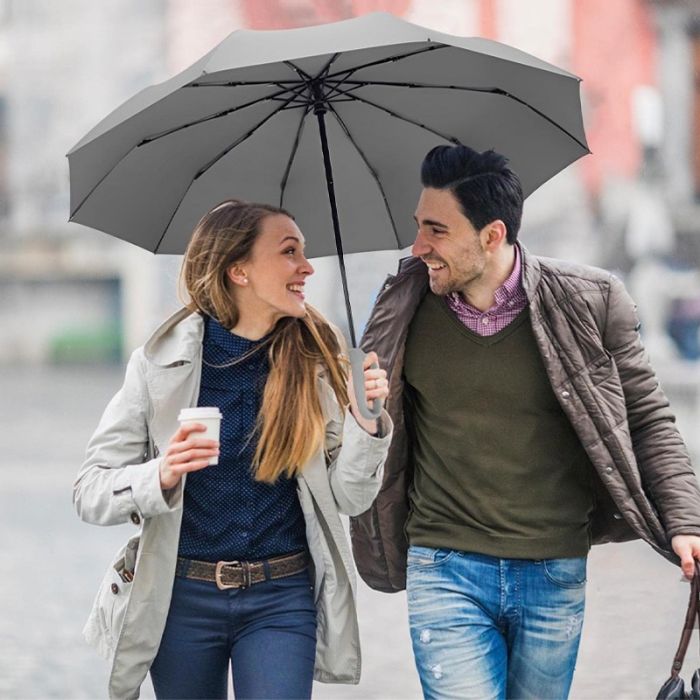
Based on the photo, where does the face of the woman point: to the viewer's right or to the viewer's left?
to the viewer's right

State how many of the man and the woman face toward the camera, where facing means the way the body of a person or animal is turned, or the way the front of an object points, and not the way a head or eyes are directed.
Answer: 2

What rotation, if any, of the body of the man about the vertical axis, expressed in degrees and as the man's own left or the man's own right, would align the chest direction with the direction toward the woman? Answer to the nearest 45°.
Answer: approximately 45° to the man's own right

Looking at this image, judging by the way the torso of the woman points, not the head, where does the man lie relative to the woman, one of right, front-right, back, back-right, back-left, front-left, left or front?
left

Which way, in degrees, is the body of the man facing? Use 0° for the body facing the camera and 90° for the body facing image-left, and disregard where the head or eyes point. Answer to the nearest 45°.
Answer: approximately 0°

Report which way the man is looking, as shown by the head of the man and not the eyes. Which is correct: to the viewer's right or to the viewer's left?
to the viewer's left

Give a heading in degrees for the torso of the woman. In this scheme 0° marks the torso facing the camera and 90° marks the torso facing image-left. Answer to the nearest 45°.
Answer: approximately 0°
